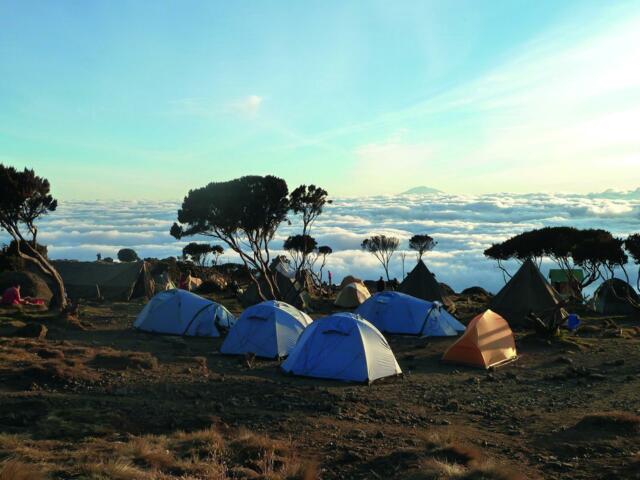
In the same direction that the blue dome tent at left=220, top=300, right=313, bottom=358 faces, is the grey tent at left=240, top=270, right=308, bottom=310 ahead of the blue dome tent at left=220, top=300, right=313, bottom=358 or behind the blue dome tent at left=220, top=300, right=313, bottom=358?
behind

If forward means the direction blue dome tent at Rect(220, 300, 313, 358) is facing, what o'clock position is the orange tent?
The orange tent is roughly at 8 o'clock from the blue dome tent.

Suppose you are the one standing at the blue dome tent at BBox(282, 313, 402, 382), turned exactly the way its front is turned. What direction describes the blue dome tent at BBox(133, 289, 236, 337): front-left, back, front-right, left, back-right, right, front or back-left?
right

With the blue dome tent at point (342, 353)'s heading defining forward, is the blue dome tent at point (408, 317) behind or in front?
behind

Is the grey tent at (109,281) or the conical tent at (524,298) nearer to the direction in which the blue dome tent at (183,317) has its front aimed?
the conical tent

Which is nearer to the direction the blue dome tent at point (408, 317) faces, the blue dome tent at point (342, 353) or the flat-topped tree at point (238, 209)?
the blue dome tent

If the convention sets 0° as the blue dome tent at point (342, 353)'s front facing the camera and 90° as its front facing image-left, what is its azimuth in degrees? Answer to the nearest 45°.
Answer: approximately 45°

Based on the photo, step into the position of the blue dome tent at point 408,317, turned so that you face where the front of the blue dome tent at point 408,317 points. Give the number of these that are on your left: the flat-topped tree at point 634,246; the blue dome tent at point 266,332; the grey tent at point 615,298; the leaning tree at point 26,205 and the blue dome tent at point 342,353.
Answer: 2

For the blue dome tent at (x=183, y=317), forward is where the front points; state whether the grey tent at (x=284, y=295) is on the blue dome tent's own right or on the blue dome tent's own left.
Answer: on the blue dome tent's own left

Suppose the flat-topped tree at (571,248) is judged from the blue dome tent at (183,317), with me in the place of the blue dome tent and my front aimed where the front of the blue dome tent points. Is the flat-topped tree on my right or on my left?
on my left

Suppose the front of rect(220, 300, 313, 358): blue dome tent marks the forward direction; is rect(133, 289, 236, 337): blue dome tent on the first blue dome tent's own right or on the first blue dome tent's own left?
on the first blue dome tent's own right
